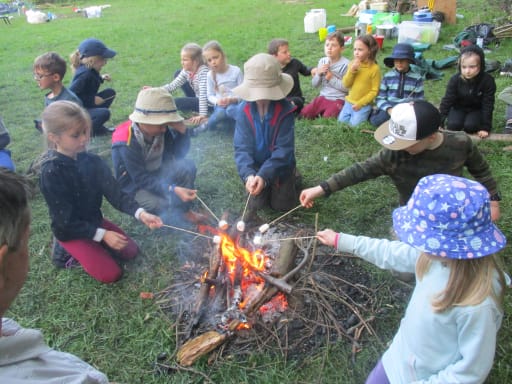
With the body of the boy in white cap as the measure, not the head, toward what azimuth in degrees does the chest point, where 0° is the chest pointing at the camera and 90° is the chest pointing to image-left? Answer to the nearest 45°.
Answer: approximately 45°

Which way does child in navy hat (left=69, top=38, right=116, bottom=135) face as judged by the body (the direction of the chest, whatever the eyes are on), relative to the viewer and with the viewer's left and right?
facing to the right of the viewer

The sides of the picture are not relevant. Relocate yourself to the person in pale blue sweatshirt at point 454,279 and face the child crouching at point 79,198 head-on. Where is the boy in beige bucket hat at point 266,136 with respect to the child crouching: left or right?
right

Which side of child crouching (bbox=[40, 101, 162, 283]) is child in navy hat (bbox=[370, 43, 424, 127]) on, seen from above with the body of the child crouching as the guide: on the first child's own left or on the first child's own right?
on the first child's own left

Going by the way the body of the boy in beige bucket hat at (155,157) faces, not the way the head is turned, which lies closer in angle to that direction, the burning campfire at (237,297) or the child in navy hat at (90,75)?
the burning campfire

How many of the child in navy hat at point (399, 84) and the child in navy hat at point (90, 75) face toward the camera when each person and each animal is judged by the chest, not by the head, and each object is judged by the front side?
1

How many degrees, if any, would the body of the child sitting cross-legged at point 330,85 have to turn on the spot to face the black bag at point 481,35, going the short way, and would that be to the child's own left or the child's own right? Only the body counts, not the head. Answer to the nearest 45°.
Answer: approximately 180°

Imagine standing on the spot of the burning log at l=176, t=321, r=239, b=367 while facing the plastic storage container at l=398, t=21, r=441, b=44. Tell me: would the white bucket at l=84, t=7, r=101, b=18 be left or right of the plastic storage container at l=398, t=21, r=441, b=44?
left

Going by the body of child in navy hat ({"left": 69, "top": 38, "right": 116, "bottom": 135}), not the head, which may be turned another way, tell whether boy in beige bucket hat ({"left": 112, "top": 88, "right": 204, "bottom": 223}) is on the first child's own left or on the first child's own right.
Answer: on the first child's own right

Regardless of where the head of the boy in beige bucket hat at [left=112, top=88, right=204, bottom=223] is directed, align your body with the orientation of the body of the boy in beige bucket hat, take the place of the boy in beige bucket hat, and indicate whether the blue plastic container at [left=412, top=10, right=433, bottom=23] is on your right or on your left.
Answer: on your left

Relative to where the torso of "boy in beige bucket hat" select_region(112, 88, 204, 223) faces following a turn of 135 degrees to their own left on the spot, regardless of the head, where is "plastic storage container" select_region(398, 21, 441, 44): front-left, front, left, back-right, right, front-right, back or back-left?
front-right

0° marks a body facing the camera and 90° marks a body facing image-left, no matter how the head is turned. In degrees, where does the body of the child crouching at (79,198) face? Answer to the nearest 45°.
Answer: approximately 315°

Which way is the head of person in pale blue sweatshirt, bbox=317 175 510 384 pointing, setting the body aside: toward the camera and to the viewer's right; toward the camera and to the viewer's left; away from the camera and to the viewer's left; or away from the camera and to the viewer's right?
away from the camera and to the viewer's left
